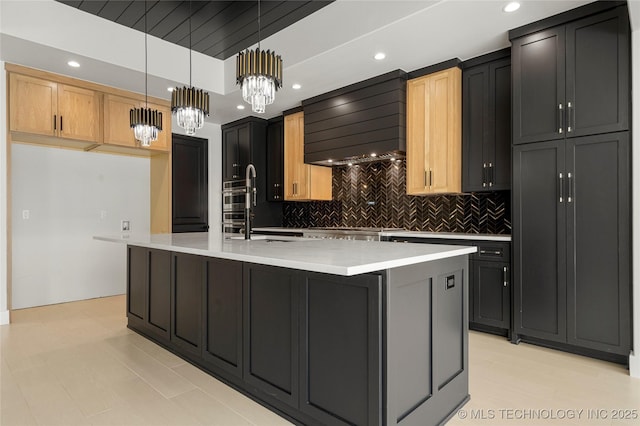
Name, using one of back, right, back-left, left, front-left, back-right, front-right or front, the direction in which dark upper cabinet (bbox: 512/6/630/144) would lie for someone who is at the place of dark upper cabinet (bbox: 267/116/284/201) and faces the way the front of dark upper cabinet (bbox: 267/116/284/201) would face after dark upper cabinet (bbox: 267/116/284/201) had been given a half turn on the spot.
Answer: right

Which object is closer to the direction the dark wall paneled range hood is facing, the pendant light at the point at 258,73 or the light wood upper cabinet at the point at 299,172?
the pendant light

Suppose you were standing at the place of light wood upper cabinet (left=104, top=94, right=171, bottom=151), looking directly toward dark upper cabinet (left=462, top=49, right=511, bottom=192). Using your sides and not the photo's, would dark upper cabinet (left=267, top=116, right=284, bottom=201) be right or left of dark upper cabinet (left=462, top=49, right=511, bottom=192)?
left

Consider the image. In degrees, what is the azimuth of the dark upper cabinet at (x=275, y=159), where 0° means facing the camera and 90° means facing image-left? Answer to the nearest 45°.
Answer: approximately 45°

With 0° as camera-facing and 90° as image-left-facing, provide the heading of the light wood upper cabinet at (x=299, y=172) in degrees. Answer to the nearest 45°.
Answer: approximately 45°

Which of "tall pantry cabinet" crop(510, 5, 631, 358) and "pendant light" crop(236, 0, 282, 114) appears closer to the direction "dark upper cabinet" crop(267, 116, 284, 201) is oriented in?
the pendant light

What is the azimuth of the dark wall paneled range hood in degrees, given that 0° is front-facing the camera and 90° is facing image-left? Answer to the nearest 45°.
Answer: approximately 45°

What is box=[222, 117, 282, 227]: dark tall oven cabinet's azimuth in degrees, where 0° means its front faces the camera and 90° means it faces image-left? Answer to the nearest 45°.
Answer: approximately 45°
